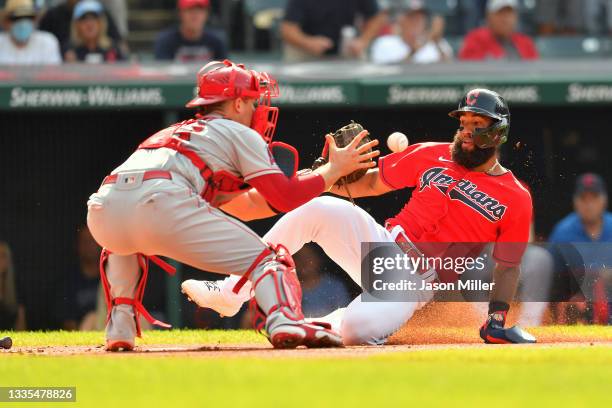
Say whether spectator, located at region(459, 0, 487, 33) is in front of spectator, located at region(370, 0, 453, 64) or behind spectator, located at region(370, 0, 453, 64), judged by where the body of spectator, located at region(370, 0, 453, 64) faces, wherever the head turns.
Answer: behind

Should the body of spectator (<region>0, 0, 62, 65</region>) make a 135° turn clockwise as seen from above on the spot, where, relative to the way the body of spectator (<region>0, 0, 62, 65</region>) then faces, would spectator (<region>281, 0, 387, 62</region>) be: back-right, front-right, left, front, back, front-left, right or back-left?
back-right

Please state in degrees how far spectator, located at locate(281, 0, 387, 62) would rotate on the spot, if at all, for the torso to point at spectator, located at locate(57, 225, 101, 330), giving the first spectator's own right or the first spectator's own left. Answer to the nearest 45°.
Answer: approximately 45° to the first spectator's own right

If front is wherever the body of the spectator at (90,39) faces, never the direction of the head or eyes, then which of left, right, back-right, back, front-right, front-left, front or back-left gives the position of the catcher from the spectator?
front

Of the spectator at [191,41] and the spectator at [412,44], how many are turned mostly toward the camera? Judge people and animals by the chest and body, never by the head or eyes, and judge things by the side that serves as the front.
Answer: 2

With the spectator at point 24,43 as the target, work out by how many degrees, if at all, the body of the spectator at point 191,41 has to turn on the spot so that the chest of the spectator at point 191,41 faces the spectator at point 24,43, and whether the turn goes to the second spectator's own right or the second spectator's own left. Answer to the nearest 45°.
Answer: approximately 90° to the second spectator's own right

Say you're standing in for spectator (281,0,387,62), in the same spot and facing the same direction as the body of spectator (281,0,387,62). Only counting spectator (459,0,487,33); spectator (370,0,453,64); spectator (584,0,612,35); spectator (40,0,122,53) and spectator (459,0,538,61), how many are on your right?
1

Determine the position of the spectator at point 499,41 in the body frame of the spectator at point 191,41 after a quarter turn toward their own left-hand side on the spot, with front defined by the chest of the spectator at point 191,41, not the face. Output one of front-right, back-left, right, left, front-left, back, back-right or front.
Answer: front

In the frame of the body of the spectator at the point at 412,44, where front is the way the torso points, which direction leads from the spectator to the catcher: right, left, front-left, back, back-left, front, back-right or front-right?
front

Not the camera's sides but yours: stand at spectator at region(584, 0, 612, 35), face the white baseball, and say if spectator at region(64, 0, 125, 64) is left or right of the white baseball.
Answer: right

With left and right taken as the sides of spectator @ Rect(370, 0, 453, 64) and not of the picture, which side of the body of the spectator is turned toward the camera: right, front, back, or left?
front

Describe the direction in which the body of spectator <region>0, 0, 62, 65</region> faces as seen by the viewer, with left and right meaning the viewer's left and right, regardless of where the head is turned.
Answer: facing the viewer

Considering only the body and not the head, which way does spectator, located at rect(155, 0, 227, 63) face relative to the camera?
toward the camera

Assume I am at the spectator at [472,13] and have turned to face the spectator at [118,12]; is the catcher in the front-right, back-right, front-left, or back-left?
front-left

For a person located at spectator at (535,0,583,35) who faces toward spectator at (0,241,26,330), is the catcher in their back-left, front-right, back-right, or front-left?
front-left
